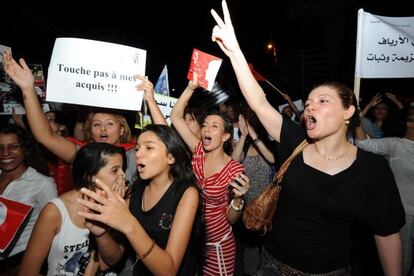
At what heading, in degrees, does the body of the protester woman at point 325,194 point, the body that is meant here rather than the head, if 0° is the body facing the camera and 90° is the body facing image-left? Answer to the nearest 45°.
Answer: approximately 45°

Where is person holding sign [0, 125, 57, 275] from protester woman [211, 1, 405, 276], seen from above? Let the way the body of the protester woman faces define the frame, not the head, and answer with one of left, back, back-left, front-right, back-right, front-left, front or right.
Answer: front-right

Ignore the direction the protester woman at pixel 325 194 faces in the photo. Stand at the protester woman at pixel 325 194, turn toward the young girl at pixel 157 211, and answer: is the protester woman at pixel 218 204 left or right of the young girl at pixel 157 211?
right

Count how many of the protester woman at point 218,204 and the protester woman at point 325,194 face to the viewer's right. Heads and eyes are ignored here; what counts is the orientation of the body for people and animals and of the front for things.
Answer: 0

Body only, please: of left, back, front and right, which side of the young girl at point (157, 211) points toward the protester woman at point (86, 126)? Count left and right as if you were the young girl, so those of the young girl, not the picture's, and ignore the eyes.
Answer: right

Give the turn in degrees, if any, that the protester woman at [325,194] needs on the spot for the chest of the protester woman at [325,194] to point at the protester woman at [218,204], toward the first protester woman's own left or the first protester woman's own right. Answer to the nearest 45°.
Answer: approximately 90° to the first protester woman's own right

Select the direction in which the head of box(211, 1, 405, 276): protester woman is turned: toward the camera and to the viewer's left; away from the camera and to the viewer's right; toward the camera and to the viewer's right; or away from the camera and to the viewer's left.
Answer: toward the camera and to the viewer's left

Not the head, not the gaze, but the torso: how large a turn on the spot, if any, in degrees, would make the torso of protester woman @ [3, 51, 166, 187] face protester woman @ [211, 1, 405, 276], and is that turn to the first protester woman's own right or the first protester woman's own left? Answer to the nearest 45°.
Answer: approximately 45° to the first protester woman's own left

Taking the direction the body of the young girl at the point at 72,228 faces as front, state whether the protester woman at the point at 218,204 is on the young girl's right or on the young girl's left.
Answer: on the young girl's left

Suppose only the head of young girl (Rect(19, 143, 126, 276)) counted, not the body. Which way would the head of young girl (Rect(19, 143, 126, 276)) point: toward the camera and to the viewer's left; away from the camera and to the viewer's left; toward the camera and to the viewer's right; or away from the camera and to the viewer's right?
toward the camera and to the viewer's right

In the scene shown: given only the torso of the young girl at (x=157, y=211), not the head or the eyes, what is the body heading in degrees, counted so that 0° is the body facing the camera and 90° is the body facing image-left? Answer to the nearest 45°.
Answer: approximately 45°

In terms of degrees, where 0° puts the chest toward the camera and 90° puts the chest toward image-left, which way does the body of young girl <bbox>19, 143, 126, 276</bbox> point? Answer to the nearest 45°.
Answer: approximately 315°

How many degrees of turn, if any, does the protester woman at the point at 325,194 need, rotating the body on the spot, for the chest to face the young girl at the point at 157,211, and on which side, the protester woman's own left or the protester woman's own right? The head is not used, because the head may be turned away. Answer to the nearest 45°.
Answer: approximately 45° to the protester woman's own right

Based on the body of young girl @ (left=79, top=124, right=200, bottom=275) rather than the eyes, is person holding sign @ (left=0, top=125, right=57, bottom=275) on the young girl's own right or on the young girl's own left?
on the young girl's own right

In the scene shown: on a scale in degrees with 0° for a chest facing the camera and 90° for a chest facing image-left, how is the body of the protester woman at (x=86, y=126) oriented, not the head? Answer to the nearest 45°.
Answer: approximately 0°
